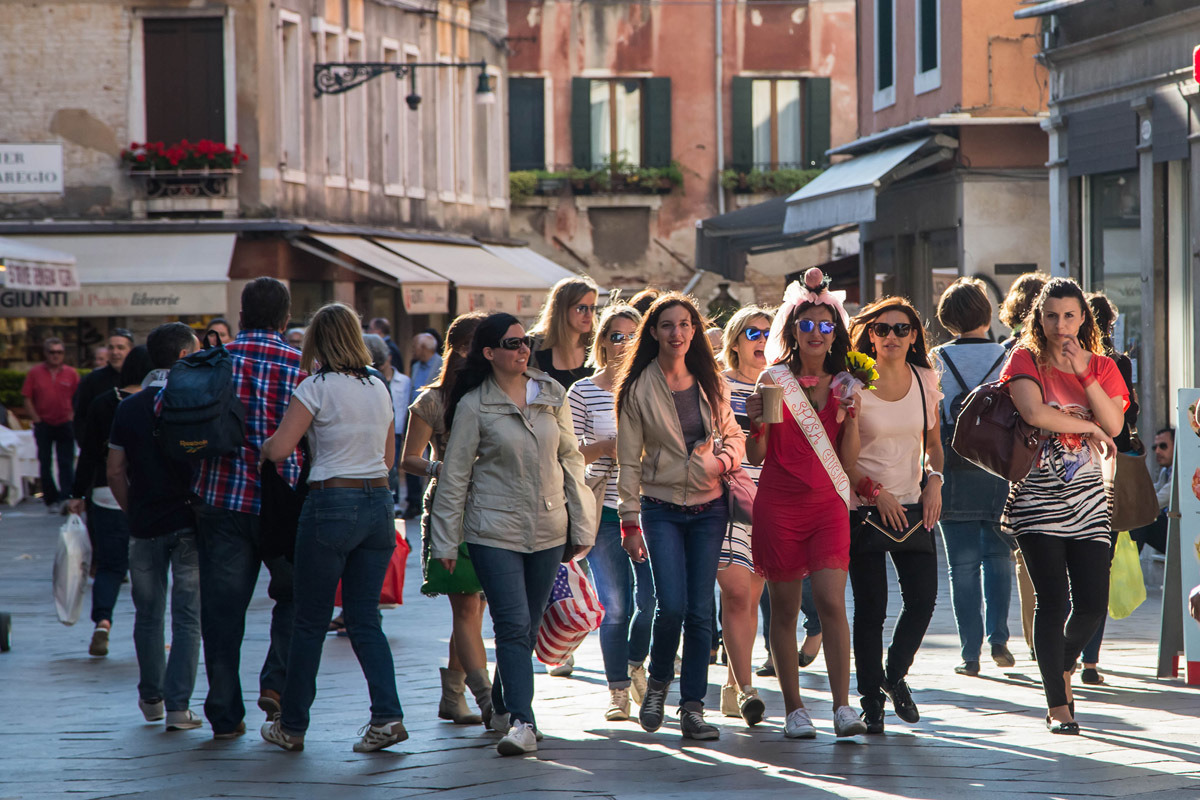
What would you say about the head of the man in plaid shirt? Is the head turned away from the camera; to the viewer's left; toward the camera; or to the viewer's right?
away from the camera

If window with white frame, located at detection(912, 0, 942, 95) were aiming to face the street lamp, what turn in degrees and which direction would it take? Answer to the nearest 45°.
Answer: approximately 90° to its right

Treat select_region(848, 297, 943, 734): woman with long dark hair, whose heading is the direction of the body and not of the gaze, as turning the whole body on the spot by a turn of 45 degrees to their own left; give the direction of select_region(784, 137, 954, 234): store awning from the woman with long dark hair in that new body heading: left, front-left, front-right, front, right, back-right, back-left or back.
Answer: back-left

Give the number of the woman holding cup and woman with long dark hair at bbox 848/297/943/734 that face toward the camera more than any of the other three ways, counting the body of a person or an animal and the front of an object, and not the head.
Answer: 2

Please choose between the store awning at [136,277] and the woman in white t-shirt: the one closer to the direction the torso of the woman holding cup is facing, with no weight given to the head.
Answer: the woman in white t-shirt

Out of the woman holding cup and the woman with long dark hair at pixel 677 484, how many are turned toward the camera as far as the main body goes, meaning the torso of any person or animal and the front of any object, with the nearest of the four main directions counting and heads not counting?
2

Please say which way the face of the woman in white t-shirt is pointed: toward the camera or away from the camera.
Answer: away from the camera

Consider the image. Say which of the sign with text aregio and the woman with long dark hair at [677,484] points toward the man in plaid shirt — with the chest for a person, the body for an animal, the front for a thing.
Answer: the sign with text aregio

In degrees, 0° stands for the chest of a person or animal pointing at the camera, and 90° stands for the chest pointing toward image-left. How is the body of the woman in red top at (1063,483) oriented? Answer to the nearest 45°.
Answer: approximately 0°
